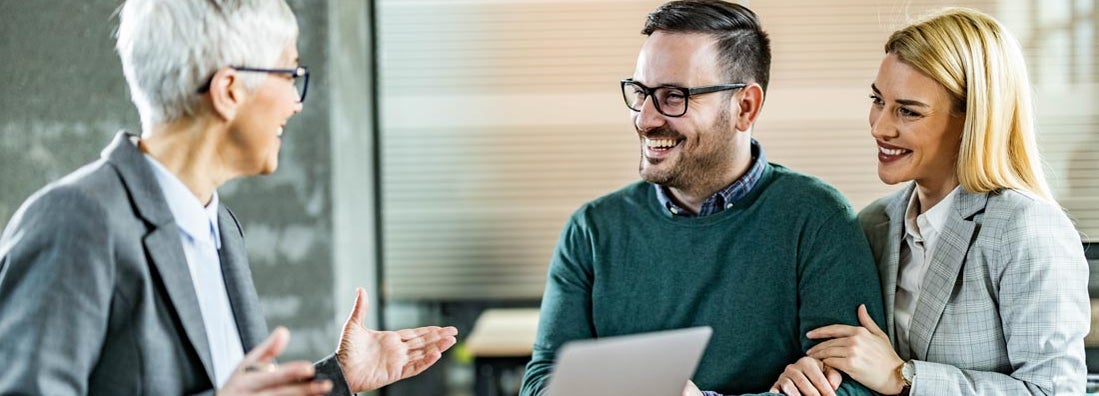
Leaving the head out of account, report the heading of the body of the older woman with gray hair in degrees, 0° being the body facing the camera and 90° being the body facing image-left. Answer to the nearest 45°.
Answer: approximately 315°

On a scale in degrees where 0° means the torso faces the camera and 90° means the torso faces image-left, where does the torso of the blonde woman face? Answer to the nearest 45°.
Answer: approximately 45°

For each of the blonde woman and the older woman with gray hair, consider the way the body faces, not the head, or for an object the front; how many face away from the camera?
0

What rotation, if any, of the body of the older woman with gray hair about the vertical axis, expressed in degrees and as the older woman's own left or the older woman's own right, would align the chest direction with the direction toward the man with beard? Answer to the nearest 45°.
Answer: approximately 45° to the older woman's own left

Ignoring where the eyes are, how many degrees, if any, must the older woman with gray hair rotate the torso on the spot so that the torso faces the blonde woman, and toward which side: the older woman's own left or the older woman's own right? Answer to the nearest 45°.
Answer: approximately 45° to the older woman's own left

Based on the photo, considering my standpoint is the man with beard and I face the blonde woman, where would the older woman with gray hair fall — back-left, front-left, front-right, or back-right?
back-right

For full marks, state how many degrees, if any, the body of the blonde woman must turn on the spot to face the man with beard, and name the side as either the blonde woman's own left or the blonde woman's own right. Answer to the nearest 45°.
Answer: approximately 45° to the blonde woman's own right

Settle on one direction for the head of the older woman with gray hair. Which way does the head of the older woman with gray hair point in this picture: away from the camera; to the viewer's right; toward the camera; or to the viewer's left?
to the viewer's right

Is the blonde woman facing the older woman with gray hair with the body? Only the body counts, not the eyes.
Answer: yes
